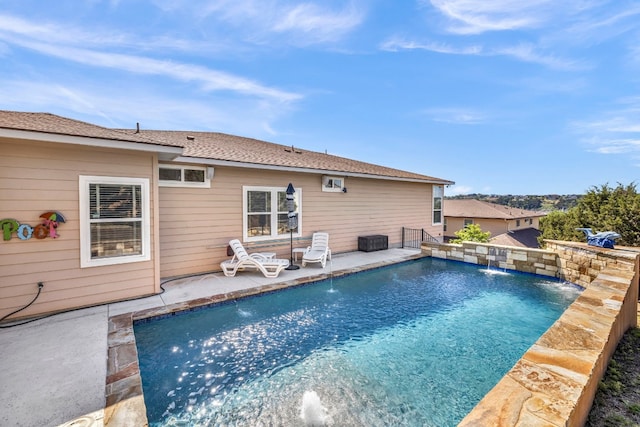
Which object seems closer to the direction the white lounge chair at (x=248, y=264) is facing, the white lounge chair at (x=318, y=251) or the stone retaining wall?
the white lounge chair

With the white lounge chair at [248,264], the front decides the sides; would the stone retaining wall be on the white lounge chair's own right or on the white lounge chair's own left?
on the white lounge chair's own right

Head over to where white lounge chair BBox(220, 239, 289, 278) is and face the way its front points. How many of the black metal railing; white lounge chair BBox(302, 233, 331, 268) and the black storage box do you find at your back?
0

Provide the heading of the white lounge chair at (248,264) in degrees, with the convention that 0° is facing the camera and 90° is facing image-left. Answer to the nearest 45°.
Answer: approximately 270°

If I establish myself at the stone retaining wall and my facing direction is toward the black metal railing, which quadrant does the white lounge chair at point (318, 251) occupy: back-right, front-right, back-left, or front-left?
front-left

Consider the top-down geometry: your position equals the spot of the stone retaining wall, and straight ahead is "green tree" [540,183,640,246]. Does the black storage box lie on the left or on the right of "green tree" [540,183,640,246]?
left

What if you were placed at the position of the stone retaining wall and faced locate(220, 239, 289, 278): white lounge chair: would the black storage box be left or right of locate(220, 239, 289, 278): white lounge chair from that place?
right

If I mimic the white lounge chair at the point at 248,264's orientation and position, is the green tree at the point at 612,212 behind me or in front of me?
in front

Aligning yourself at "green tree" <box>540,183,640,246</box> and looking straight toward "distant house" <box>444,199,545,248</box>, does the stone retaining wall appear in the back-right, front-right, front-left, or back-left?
back-left

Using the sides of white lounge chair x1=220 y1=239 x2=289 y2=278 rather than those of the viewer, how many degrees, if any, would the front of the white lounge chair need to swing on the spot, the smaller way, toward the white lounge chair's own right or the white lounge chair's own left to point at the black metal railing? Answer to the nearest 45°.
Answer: approximately 45° to the white lounge chair's own left

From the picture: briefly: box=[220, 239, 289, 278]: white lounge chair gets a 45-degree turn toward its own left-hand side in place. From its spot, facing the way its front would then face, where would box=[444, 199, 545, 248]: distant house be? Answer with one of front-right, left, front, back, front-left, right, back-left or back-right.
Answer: front

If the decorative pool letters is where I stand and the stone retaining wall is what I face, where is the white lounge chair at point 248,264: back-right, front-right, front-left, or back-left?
front-left

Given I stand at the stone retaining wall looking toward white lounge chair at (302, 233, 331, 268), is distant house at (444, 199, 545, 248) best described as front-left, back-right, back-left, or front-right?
front-right

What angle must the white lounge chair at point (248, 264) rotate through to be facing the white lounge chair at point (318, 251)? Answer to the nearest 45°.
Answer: approximately 45° to its left

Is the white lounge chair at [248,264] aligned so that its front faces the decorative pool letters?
no
